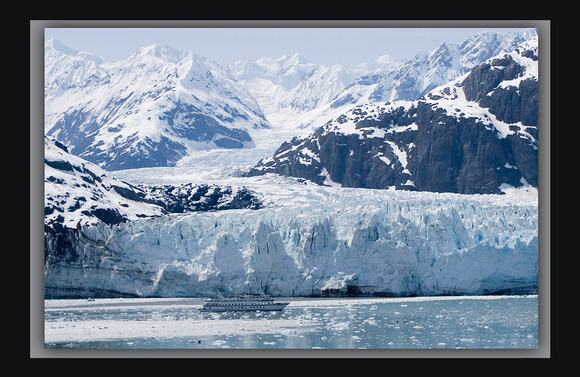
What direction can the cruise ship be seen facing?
to the viewer's right

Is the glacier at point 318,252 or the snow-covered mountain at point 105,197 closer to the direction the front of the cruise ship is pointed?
the glacier

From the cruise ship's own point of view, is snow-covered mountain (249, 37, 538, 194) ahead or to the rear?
ahead
